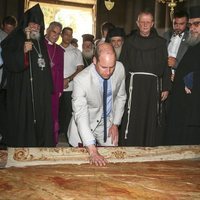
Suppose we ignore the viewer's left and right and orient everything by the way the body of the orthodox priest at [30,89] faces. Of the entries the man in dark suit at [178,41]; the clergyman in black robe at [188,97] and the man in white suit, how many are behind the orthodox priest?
0

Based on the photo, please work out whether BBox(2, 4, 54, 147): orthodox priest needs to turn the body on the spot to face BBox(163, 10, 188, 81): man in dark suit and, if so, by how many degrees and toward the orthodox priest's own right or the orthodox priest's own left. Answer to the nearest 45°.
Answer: approximately 45° to the orthodox priest's own left

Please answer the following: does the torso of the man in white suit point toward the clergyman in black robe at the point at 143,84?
no

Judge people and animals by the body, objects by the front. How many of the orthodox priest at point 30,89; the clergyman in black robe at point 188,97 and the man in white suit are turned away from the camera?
0

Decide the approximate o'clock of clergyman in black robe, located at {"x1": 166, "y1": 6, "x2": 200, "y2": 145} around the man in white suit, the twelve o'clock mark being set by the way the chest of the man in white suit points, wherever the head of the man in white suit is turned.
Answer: The clergyman in black robe is roughly at 9 o'clock from the man in white suit.

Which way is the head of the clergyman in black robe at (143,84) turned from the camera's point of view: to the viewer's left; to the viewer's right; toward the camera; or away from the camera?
toward the camera

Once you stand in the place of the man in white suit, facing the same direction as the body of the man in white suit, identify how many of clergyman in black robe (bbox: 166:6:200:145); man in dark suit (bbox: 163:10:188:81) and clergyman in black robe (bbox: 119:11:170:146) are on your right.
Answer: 0

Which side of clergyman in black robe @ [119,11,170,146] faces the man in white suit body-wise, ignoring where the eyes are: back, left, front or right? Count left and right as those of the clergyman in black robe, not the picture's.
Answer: front

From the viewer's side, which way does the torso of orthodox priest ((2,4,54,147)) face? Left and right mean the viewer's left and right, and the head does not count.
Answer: facing the viewer and to the right of the viewer

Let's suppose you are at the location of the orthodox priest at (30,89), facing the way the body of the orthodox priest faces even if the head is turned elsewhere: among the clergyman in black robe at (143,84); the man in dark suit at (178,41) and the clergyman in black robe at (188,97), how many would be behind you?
0

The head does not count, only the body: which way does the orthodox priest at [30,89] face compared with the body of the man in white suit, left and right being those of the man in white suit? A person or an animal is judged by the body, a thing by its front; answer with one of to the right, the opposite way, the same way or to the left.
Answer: the same way

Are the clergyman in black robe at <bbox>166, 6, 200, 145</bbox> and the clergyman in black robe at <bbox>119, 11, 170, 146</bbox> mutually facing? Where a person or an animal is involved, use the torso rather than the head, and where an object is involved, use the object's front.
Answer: no

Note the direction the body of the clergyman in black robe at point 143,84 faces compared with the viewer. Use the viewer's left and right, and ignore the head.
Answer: facing the viewer
